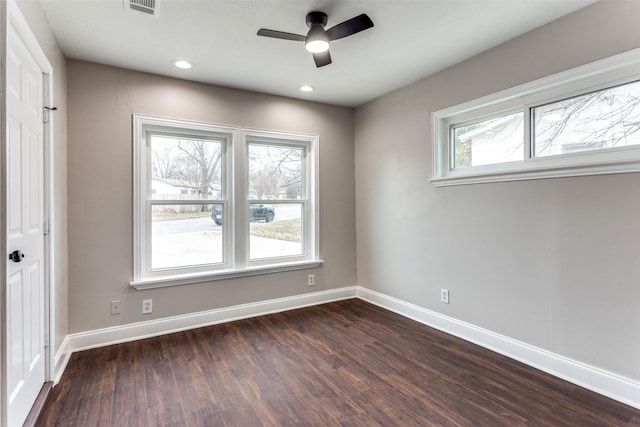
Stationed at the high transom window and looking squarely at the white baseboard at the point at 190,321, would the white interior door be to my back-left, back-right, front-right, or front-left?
front-left

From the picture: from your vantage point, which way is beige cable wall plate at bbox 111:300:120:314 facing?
toward the camera

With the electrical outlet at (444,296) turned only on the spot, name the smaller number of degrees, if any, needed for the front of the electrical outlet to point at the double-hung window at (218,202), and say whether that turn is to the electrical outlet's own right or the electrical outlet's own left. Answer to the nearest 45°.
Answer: approximately 45° to the electrical outlet's own right

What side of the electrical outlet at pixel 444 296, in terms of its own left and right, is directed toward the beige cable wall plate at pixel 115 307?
front

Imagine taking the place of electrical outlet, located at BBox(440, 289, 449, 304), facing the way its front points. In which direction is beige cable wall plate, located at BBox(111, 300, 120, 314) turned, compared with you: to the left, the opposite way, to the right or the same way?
to the left

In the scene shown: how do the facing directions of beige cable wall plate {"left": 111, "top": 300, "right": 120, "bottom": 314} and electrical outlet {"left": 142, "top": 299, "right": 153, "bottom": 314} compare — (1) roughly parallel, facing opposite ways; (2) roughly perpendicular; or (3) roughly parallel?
roughly parallel

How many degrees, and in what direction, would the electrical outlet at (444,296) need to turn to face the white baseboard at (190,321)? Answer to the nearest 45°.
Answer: approximately 45° to its right

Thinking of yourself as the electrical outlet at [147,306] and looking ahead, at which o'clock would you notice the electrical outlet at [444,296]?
the electrical outlet at [444,296] is roughly at 10 o'clock from the electrical outlet at [147,306].

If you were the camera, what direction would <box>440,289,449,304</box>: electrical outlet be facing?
facing the viewer and to the left of the viewer

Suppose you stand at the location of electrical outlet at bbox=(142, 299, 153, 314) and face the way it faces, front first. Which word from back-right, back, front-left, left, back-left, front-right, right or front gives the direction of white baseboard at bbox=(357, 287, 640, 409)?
front-left

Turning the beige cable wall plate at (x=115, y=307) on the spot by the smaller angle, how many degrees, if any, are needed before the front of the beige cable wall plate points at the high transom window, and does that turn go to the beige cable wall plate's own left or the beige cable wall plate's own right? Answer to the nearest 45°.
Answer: approximately 45° to the beige cable wall plate's own left

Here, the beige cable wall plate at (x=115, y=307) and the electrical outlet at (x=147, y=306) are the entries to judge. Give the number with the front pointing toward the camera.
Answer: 2

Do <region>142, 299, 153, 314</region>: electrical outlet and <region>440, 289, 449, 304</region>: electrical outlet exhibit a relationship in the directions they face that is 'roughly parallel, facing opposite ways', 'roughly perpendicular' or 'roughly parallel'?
roughly perpendicular
